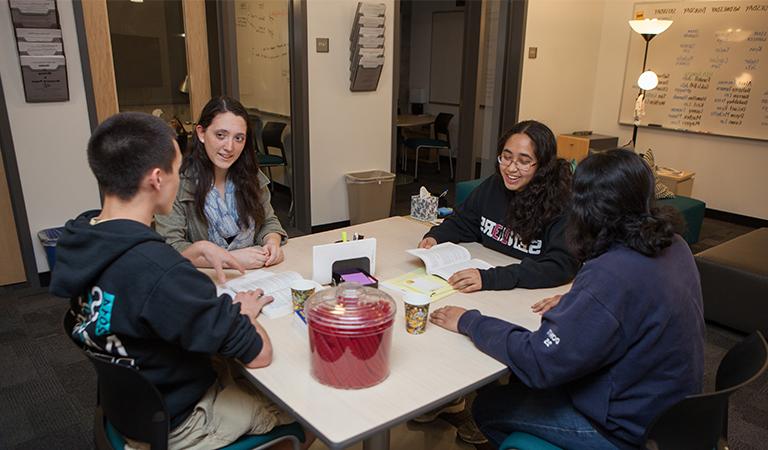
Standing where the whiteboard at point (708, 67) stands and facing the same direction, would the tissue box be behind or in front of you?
in front

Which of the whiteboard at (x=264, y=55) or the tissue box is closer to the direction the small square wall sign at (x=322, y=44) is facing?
the tissue box

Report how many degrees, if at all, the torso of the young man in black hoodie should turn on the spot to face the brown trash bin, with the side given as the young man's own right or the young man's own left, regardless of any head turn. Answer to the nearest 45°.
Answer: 0° — they already face it

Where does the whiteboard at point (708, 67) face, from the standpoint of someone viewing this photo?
facing the viewer and to the left of the viewer

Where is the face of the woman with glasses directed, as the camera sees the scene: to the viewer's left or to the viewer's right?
to the viewer's left

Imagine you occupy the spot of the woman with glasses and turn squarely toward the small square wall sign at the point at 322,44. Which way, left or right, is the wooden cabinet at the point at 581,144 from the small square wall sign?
right

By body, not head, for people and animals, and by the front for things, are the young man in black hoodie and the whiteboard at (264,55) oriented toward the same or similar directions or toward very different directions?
very different directions

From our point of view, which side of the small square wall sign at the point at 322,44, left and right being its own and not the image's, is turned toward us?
front

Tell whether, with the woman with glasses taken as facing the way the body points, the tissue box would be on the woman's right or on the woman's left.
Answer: on the woman's right

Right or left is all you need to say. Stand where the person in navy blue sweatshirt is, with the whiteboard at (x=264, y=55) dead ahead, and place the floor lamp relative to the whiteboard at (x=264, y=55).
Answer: right

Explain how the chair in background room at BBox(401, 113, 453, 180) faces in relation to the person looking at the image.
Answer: facing to the left of the viewer

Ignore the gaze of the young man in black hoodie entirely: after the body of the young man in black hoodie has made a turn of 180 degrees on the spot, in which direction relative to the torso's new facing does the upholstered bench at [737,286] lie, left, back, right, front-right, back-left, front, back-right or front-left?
back-left

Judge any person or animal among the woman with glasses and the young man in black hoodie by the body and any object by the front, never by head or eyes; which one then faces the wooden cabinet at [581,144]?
the young man in black hoodie

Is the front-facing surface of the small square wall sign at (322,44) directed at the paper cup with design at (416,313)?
yes

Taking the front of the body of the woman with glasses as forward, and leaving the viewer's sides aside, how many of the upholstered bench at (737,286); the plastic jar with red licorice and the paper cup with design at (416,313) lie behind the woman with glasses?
1
